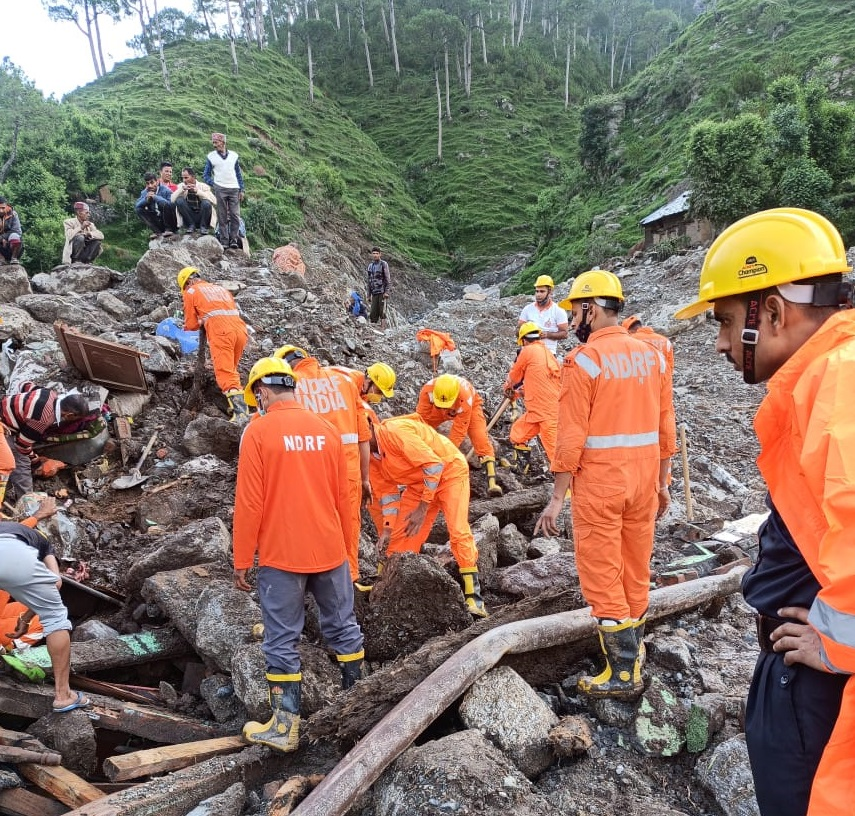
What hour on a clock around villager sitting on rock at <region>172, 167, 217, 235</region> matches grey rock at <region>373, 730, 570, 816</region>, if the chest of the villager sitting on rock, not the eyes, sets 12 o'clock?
The grey rock is roughly at 12 o'clock from the villager sitting on rock.

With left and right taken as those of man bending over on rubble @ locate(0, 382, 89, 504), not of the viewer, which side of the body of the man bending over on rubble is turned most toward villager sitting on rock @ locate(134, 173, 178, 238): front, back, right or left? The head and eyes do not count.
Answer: left

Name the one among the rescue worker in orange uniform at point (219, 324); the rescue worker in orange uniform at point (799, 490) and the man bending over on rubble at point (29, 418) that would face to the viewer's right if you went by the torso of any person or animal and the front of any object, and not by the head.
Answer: the man bending over on rubble

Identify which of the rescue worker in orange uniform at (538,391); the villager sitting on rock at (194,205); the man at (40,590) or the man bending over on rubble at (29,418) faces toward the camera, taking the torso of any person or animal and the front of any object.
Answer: the villager sitting on rock

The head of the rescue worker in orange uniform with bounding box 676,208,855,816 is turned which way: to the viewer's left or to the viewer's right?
to the viewer's left

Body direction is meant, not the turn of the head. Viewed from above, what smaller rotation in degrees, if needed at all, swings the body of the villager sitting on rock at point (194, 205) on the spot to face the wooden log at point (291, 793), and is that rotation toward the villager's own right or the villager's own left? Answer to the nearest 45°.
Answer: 0° — they already face it

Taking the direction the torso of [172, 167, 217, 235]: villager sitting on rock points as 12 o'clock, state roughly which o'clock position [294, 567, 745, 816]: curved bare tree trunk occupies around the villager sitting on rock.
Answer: The curved bare tree trunk is roughly at 12 o'clock from the villager sitting on rock.

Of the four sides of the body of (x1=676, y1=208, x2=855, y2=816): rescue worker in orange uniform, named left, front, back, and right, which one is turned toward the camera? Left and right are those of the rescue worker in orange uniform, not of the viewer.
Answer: left

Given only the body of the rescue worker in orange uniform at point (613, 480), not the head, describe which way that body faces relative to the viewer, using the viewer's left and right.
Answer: facing away from the viewer and to the left of the viewer

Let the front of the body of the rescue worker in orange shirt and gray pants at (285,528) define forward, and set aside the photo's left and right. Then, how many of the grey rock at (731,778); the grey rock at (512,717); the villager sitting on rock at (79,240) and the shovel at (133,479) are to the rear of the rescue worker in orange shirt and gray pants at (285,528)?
2

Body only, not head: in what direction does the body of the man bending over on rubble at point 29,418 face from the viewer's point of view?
to the viewer's right
